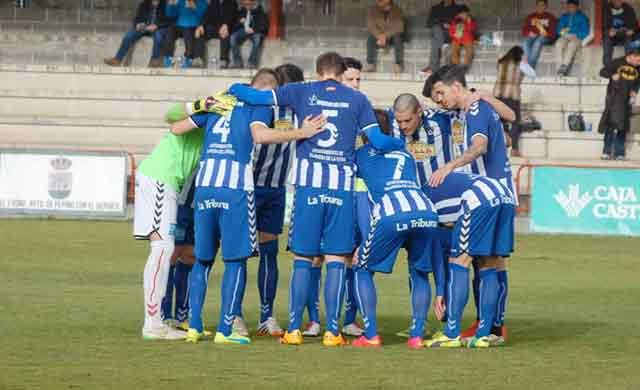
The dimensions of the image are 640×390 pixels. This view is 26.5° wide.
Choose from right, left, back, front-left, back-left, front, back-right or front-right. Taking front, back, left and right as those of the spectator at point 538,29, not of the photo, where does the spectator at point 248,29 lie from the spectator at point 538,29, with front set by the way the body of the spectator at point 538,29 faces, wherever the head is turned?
front-right

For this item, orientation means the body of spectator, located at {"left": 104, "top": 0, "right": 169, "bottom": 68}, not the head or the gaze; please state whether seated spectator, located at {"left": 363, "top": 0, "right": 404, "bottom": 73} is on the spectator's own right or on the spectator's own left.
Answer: on the spectator's own left

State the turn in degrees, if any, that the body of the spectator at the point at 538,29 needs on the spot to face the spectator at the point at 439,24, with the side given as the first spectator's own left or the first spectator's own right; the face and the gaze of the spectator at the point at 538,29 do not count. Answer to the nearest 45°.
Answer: approximately 45° to the first spectator's own right

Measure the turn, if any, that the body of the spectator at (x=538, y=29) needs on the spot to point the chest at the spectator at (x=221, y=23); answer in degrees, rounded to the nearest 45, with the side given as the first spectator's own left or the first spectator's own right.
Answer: approximately 45° to the first spectator's own right

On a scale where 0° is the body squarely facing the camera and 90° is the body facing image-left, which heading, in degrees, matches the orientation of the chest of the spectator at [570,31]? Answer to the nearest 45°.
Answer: approximately 45°

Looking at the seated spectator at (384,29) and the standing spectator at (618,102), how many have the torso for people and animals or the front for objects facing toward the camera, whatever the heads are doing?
2

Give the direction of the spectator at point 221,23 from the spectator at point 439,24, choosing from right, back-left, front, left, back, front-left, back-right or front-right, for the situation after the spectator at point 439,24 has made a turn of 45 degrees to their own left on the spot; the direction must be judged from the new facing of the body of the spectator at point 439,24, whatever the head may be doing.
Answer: right

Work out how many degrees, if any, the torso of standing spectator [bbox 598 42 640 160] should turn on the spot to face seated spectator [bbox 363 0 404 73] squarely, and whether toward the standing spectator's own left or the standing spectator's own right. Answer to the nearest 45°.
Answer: approximately 135° to the standing spectator's own right

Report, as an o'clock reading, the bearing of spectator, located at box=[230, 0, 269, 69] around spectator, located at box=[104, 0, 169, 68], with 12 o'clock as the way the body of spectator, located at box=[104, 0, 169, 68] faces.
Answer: spectator, located at box=[230, 0, 269, 69] is roughly at 8 o'clock from spectator, located at box=[104, 0, 169, 68].

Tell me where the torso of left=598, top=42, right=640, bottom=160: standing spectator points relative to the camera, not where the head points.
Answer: toward the camera

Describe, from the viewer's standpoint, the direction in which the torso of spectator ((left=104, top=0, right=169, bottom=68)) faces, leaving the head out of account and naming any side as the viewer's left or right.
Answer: facing the viewer and to the left of the viewer

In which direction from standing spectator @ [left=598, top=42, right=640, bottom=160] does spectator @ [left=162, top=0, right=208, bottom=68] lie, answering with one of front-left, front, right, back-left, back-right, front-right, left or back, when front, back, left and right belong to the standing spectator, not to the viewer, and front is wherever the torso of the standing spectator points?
right

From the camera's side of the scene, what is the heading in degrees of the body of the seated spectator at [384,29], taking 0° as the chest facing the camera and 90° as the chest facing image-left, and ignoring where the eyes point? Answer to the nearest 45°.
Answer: approximately 0°

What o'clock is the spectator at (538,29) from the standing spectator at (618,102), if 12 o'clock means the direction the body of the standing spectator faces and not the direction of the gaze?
The spectator is roughly at 5 o'clock from the standing spectator.

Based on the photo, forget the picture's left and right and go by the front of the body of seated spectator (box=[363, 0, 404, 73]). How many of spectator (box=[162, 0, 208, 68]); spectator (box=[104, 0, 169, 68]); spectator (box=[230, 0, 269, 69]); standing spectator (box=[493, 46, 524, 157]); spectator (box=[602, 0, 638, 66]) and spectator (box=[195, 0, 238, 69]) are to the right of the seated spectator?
4

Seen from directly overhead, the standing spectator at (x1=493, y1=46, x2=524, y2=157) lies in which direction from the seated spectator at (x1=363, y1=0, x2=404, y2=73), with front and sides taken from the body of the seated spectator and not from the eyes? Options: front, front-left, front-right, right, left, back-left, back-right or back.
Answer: front-left

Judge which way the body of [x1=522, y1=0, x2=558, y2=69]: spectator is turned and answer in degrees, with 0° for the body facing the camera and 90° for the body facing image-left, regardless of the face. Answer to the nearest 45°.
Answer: approximately 45°

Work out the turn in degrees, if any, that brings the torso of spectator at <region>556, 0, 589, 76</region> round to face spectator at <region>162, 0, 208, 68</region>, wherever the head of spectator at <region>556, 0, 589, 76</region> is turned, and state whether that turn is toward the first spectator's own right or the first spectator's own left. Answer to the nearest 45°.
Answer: approximately 45° to the first spectator's own right
